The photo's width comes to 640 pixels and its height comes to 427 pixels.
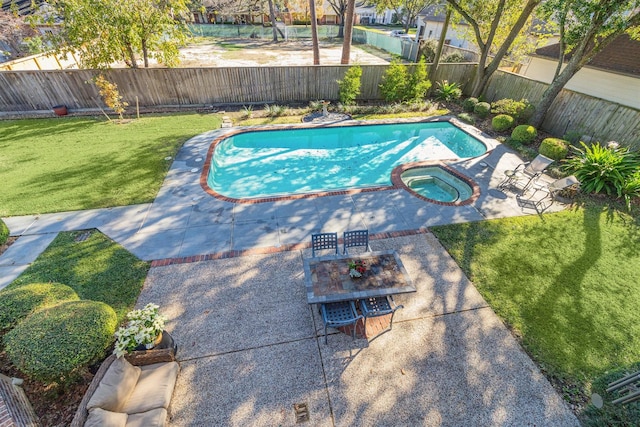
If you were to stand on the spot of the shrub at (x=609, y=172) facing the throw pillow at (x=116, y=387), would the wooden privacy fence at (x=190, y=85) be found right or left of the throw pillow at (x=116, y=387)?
right

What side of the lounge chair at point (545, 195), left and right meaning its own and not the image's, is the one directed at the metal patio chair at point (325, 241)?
front

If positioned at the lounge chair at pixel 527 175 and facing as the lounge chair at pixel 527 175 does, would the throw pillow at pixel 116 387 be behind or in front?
in front

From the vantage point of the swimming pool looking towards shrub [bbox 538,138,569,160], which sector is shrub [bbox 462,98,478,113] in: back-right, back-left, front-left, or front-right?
front-left

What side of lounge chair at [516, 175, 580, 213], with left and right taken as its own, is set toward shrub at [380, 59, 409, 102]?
right

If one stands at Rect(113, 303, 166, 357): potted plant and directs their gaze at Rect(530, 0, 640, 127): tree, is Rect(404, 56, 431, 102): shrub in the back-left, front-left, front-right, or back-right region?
front-left

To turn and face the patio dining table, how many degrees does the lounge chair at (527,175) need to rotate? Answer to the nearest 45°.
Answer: approximately 45° to its left

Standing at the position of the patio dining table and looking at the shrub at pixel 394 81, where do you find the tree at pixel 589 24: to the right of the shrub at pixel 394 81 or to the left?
right

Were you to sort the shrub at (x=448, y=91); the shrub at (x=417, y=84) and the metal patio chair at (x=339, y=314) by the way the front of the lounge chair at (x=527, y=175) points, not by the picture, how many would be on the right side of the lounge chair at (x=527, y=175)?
2

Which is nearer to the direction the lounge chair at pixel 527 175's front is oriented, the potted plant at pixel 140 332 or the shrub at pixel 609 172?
the potted plant

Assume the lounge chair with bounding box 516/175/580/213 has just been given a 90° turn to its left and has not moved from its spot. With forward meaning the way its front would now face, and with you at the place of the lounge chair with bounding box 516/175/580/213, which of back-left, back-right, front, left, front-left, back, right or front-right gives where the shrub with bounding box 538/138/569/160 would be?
back-left

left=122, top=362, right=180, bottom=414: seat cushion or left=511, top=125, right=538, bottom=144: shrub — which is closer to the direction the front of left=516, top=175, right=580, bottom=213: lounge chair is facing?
the seat cushion

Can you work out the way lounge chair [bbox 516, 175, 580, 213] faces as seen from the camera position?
facing the viewer and to the left of the viewer

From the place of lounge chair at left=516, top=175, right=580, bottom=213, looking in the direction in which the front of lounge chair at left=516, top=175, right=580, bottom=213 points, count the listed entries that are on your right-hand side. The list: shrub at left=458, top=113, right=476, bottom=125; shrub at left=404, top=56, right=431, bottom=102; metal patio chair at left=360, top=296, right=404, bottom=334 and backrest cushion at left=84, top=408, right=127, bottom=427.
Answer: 2

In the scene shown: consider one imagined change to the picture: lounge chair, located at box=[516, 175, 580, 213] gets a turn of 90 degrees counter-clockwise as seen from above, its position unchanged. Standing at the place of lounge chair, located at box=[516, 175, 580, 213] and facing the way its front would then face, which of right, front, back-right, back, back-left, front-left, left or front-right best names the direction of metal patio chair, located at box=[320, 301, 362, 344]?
front-right

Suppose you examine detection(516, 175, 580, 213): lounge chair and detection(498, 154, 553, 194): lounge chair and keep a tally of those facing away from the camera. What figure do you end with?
0
